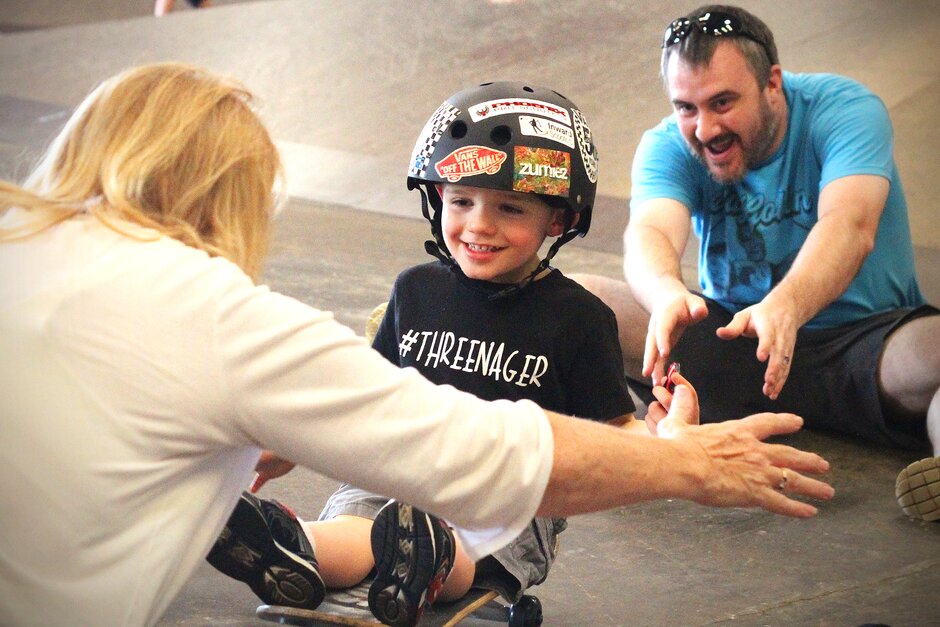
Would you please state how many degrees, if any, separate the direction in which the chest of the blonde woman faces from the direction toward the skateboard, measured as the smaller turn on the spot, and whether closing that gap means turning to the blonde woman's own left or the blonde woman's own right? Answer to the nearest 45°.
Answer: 0° — they already face it

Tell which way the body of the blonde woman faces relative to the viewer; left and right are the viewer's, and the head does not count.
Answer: facing away from the viewer and to the right of the viewer

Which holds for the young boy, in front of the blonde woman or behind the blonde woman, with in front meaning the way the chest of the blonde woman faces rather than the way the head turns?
in front

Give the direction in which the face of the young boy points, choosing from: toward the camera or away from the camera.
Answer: toward the camera

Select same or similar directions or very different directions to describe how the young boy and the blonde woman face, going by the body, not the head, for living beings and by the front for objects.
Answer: very different directions

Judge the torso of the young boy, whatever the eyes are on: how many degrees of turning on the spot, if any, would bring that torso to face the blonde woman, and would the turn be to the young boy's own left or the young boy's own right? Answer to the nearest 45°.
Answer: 0° — they already face them

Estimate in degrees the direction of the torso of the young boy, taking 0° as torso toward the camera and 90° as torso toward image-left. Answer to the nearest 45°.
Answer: approximately 45°

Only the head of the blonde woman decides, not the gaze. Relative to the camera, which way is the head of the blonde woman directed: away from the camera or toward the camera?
away from the camera
